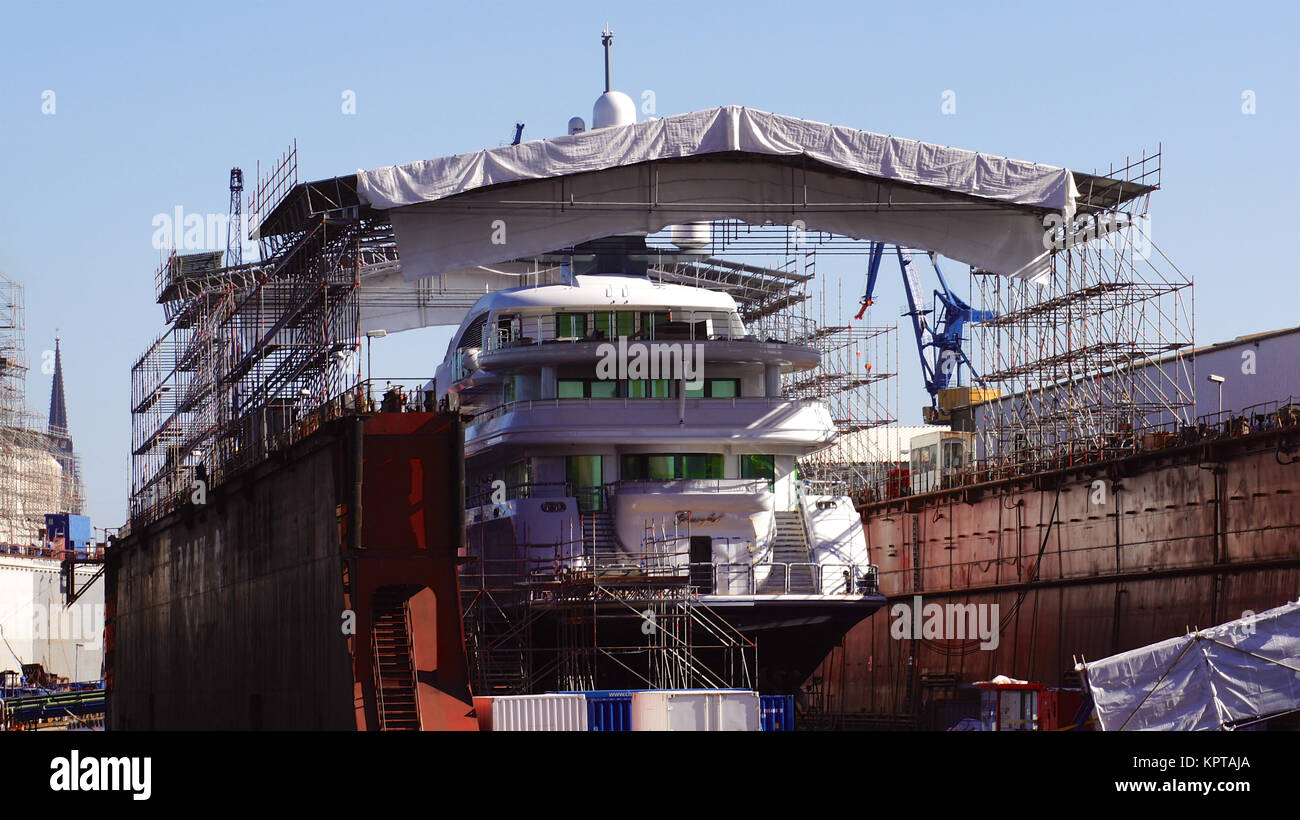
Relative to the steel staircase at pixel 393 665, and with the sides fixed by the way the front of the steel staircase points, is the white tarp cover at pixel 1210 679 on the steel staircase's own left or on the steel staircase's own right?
on the steel staircase's own left

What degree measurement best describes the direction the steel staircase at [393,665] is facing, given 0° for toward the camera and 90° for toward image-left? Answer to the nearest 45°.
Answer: approximately 0°

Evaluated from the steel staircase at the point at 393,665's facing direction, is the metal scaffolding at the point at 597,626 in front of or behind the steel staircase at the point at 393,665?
behind

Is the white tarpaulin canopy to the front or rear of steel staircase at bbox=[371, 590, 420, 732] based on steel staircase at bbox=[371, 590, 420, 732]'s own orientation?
to the rear
